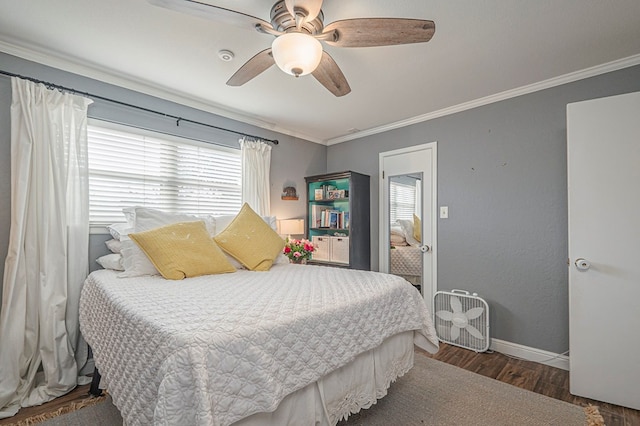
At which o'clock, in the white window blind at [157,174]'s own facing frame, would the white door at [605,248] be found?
The white door is roughly at 12 o'clock from the white window blind.

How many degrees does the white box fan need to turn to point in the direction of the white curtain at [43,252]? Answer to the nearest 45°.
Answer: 0° — it already faces it

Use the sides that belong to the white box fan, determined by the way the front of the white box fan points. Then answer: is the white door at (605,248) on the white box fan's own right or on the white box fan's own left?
on the white box fan's own left

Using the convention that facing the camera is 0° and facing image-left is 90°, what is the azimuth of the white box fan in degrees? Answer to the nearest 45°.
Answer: approximately 45°

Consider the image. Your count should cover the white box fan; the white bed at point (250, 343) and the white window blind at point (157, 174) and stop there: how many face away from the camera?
0

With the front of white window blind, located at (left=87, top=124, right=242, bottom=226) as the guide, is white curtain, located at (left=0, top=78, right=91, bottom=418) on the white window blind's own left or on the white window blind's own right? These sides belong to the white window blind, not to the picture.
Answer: on the white window blind's own right

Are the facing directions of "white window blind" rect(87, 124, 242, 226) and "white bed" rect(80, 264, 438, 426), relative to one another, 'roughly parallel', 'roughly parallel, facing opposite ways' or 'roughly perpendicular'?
roughly parallel

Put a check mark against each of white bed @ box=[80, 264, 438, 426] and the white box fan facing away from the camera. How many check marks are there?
0

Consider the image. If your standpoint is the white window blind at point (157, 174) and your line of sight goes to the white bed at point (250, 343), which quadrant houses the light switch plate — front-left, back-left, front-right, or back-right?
front-left
